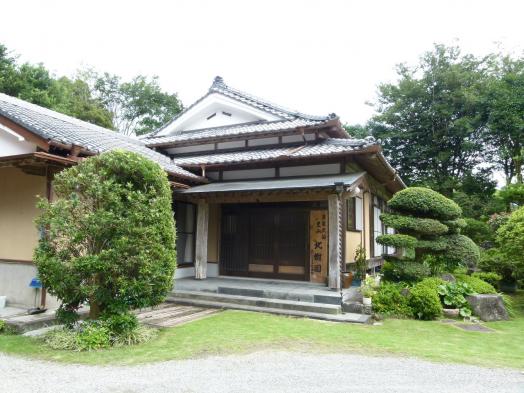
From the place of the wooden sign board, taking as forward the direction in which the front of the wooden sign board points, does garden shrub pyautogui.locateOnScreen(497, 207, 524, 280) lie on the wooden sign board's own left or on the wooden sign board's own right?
on the wooden sign board's own left

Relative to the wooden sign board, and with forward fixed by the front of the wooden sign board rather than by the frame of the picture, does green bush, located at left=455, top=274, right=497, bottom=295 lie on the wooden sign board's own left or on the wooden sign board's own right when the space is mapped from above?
on the wooden sign board's own left

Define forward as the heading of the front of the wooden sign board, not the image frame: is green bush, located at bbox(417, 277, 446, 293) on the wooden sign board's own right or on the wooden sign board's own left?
on the wooden sign board's own left

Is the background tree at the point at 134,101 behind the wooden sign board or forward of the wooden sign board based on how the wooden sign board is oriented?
behind

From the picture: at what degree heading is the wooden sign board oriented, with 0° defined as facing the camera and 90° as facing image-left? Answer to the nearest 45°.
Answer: approximately 0°

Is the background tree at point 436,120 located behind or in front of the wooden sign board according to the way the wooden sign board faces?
behind

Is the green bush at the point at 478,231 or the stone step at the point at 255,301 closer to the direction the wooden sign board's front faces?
the stone step

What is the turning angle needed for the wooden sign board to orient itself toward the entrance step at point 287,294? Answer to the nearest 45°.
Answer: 0° — it already faces it

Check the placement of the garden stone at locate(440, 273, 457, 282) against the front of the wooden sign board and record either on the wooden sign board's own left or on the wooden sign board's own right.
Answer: on the wooden sign board's own left

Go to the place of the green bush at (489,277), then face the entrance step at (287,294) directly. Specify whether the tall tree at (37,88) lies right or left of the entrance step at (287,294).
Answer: right

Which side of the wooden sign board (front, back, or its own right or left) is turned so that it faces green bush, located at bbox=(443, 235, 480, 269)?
left
